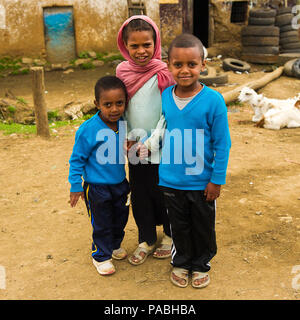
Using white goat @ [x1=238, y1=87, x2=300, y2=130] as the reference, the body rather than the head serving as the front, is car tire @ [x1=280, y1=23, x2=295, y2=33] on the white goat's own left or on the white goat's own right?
on the white goat's own right

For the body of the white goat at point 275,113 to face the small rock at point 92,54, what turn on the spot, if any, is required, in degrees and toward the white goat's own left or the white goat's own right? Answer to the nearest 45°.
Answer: approximately 45° to the white goat's own right

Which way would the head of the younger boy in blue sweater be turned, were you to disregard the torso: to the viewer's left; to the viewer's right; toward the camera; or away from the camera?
toward the camera

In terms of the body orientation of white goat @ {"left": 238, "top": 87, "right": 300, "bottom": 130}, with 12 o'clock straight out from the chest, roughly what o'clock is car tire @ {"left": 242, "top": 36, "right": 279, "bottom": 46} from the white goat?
The car tire is roughly at 3 o'clock from the white goat.

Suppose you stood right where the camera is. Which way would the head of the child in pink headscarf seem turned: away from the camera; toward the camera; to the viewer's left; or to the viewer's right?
toward the camera

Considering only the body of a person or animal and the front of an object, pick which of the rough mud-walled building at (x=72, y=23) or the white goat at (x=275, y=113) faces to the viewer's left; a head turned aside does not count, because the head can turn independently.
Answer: the white goat

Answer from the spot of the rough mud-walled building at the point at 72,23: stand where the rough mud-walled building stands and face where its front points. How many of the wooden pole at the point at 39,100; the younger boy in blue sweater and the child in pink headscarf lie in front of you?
3

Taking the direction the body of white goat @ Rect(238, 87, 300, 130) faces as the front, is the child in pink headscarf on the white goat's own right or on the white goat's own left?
on the white goat's own left

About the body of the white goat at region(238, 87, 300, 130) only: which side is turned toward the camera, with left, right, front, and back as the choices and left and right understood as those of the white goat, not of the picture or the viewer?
left

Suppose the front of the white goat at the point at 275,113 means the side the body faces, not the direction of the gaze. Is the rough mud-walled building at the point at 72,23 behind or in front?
in front

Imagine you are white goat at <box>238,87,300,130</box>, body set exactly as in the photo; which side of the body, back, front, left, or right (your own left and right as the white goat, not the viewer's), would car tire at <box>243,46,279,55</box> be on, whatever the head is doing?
right

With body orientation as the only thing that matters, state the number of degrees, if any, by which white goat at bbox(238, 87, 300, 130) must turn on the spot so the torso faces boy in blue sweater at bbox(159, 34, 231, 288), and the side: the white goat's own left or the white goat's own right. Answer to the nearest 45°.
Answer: approximately 90° to the white goat's own left

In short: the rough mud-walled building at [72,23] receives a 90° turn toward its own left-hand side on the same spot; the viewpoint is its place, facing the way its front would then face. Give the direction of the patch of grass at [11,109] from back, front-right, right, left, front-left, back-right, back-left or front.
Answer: right

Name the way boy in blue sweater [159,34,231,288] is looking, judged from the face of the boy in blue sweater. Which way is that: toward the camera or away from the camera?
toward the camera

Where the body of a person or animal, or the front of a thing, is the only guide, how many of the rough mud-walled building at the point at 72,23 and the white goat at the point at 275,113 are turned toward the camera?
1

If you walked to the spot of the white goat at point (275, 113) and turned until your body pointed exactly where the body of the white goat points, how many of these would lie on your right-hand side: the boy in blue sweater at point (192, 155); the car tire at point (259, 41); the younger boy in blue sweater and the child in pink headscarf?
1

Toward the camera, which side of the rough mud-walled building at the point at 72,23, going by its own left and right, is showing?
front

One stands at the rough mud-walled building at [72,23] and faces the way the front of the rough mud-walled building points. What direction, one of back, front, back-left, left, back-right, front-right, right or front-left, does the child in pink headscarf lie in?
front

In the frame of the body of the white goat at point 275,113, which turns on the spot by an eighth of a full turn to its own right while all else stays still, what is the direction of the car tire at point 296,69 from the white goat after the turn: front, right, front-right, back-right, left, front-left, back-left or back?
front-right

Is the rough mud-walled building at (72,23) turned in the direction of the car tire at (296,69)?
no

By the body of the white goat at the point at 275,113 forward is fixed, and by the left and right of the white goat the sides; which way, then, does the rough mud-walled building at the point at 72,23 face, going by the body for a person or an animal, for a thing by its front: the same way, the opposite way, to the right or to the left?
to the left
